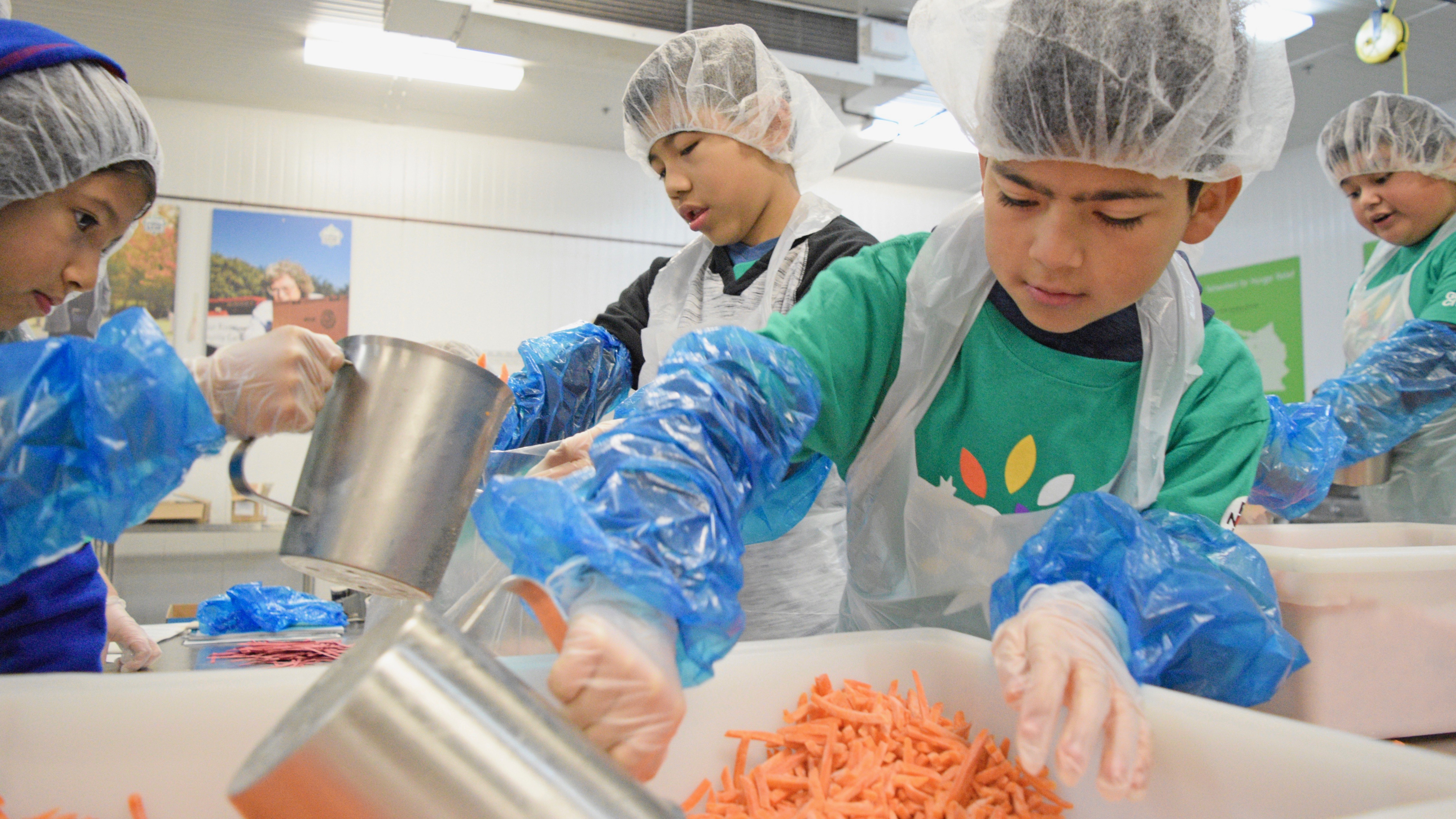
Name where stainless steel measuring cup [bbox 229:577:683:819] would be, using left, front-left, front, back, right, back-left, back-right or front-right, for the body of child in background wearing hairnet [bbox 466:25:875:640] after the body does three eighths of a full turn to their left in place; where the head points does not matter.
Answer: right

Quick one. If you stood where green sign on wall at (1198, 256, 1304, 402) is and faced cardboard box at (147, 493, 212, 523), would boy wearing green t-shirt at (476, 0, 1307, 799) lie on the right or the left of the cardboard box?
left

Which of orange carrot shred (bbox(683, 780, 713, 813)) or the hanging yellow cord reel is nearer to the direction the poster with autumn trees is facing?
the orange carrot shred

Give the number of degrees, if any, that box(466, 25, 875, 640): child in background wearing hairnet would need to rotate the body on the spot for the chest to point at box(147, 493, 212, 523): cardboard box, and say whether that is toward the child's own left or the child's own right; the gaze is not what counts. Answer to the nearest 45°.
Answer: approximately 90° to the child's own right

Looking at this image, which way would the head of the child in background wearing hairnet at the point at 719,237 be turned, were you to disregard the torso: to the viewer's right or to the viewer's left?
to the viewer's left

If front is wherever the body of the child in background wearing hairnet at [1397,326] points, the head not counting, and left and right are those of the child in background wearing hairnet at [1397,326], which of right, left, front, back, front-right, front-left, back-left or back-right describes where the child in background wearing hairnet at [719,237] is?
front

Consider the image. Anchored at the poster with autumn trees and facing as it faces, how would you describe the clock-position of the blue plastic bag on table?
The blue plastic bag on table is roughly at 12 o'clock from the poster with autumn trees.

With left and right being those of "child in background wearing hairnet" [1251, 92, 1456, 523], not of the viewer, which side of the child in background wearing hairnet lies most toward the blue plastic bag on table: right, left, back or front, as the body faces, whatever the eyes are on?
front

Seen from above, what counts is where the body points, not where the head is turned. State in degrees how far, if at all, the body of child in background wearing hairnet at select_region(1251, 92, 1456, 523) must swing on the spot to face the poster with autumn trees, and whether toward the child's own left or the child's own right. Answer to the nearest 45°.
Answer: approximately 45° to the child's own right

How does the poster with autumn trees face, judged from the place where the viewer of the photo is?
facing the viewer

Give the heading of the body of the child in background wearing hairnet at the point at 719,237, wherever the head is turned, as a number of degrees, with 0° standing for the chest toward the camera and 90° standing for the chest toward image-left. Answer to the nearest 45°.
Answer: approximately 45°

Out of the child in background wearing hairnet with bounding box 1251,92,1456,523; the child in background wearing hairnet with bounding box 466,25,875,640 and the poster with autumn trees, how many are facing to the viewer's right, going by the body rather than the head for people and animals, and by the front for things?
0

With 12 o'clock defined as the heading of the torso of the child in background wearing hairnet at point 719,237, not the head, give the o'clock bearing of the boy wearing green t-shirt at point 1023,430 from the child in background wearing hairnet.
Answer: The boy wearing green t-shirt is roughly at 10 o'clock from the child in background wearing hairnet.

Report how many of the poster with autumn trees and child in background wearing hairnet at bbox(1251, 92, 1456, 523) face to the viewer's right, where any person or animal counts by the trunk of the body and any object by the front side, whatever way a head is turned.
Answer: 0

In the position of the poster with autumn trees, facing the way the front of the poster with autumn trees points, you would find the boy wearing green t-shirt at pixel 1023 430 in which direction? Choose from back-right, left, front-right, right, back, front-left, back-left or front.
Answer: front
